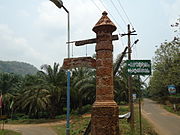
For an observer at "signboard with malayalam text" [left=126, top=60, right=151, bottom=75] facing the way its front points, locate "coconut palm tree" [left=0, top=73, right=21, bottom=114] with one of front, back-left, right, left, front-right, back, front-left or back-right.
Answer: back-right

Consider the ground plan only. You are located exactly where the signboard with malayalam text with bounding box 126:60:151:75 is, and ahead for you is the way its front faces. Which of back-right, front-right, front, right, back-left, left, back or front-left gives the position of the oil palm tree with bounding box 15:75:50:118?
back-right

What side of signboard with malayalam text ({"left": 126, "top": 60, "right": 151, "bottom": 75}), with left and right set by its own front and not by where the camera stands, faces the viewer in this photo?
front

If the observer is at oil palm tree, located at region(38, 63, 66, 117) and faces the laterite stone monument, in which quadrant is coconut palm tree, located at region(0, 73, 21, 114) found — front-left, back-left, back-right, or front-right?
back-right

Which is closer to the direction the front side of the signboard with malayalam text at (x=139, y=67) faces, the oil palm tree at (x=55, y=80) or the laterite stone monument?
the laterite stone monument

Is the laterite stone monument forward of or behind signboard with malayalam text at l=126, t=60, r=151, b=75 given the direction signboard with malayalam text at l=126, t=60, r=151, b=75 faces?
forward

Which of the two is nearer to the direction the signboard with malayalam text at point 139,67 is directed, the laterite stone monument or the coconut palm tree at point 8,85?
the laterite stone monument

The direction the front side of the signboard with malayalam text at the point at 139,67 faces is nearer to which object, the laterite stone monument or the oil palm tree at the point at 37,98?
the laterite stone monument
